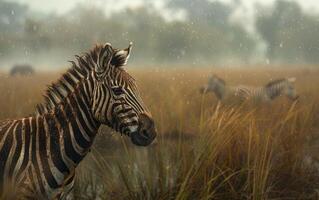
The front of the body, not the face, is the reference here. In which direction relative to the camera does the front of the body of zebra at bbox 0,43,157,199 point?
to the viewer's right

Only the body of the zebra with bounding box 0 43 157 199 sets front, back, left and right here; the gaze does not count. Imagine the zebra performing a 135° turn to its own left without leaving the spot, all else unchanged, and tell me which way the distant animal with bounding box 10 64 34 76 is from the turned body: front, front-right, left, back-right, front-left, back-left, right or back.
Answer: front-right

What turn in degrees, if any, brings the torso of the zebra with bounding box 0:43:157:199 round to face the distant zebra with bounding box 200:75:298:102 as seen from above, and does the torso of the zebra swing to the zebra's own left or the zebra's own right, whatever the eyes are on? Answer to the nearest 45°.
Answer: approximately 45° to the zebra's own left
